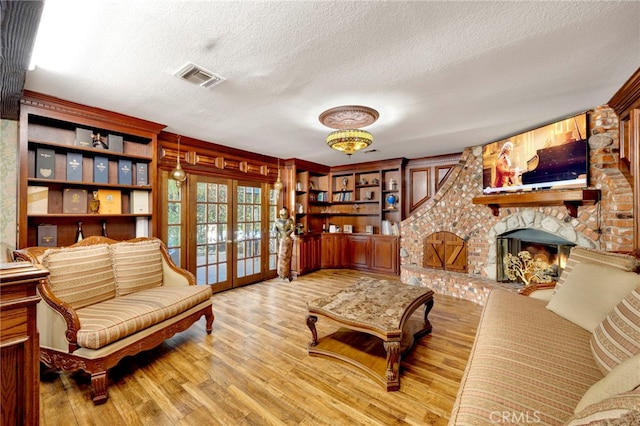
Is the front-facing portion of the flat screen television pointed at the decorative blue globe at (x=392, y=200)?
no

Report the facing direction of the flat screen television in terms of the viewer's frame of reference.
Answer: facing the viewer and to the left of the viewer

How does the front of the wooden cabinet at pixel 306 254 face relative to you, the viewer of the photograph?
facing the viewer and to the right of the viewer

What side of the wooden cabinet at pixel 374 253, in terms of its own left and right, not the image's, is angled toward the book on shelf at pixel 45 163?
front

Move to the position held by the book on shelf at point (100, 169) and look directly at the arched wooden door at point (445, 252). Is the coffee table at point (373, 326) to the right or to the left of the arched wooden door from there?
right

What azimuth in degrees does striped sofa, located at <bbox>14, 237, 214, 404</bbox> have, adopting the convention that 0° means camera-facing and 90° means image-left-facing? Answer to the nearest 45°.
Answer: approximately 315°

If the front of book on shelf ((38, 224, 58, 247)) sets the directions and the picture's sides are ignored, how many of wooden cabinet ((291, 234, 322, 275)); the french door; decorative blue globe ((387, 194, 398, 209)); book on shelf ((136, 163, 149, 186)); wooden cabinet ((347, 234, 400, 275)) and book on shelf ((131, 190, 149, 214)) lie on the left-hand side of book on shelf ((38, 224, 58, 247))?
6

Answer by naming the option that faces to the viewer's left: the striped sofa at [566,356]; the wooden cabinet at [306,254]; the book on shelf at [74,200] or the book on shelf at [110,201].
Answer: the striped sofa

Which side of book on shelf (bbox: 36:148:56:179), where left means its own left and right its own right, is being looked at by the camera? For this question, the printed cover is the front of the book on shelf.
front

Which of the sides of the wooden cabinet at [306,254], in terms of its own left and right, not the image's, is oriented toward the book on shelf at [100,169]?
right

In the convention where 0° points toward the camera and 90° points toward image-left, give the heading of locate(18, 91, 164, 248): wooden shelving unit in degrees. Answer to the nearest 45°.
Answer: approximately 315°

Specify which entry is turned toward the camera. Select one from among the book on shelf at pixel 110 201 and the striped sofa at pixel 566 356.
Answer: the book on shelf

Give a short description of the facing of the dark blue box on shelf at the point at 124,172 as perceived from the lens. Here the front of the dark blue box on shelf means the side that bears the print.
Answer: facing the viewer

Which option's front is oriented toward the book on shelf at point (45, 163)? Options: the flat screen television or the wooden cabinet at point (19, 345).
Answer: the flat screen television

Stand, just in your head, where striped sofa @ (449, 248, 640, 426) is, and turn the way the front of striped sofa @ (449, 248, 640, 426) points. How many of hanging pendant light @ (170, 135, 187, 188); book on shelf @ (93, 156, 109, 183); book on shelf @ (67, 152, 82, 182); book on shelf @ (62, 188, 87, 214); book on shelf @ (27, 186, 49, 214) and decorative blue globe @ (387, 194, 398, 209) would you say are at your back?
0
